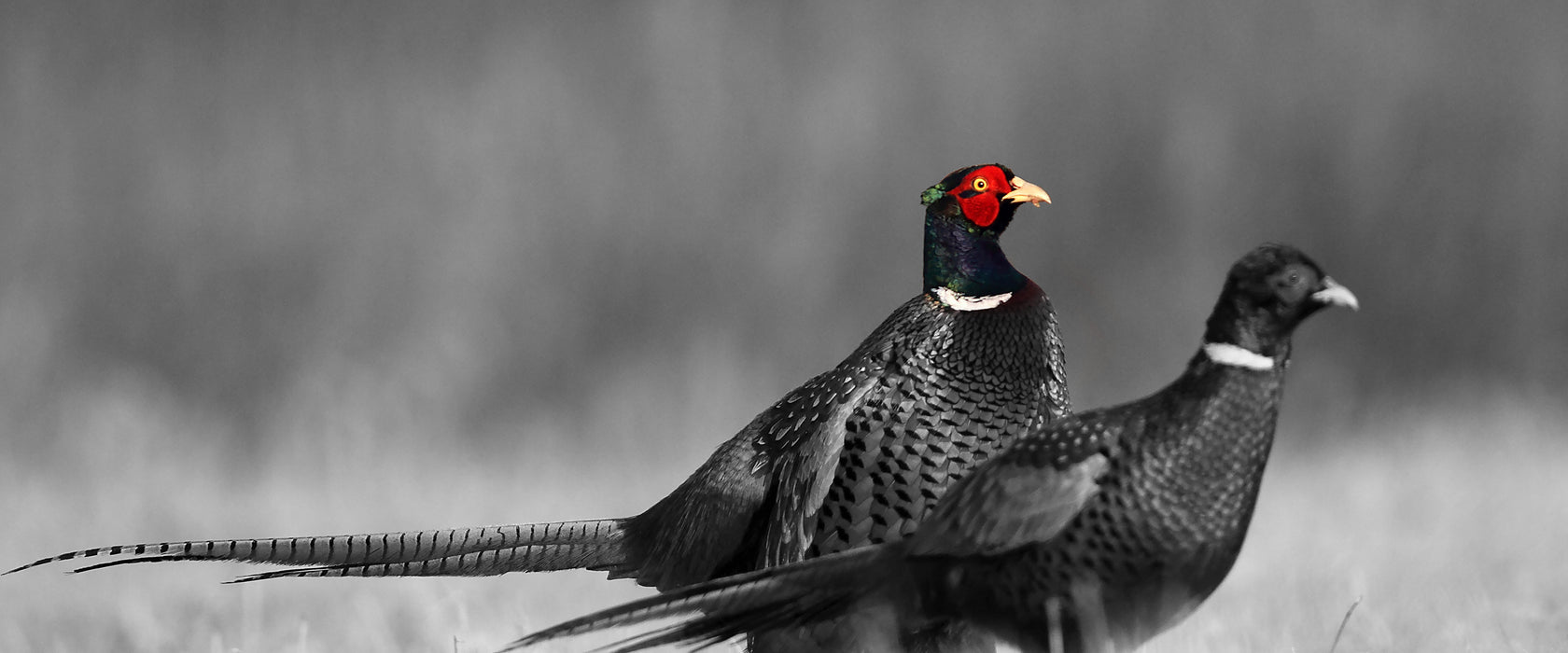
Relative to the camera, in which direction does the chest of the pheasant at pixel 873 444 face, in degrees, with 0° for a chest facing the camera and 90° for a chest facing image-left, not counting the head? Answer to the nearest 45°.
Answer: approximately 270°

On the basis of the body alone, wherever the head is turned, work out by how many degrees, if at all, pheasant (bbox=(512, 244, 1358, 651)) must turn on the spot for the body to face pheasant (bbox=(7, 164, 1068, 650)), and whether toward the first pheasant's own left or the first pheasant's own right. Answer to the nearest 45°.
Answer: approximately 135° to the first pheasant's own left

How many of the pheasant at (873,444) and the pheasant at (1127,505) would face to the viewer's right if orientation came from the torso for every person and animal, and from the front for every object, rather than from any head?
2

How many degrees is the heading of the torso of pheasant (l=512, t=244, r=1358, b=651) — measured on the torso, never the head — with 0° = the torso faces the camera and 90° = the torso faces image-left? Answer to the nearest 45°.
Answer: approximately 270°
